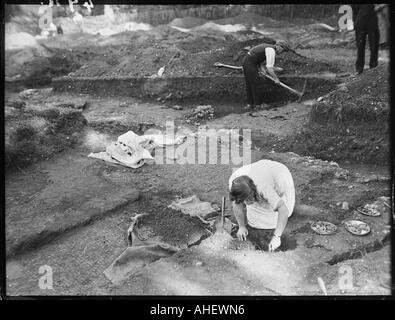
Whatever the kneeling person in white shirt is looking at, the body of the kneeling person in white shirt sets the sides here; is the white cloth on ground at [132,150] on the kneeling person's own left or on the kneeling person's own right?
on the kneeling person's own right

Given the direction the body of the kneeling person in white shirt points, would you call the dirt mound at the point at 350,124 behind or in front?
behind

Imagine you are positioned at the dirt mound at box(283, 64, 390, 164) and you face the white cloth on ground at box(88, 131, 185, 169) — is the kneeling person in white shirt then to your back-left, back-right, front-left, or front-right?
front-left

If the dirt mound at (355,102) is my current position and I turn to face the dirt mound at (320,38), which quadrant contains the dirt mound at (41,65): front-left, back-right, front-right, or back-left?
front-left

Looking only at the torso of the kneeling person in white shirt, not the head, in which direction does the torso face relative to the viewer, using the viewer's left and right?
facing the viewer and to the left of the viewer

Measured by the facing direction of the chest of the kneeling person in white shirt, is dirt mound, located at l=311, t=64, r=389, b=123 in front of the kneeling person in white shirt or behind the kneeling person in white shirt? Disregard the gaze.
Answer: behind

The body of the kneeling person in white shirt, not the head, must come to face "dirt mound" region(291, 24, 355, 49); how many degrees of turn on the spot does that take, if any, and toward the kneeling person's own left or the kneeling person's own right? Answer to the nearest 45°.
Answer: approximately 135° to the kneeling person's own right
